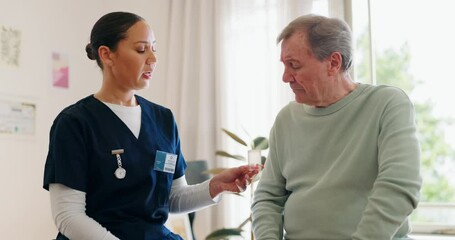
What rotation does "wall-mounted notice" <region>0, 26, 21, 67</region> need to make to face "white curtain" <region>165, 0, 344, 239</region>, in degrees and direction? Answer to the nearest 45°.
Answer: approximately 45° to its left

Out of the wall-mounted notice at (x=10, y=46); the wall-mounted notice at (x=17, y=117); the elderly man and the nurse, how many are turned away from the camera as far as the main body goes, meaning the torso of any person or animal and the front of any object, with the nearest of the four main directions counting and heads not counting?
0

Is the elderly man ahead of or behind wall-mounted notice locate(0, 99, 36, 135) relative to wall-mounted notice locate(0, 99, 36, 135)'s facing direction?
ahead

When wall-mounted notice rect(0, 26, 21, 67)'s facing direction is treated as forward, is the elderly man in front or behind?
in front

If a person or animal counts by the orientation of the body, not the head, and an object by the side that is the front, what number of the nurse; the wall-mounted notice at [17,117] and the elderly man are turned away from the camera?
0

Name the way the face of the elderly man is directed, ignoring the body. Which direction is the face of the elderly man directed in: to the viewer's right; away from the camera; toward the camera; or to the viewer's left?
to the viewer's left

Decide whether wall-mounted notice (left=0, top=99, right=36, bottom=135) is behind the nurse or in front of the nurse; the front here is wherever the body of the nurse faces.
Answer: behind

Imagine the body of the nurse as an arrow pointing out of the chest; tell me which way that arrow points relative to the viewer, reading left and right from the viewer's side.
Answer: facing the viewer and to the right of the viewer

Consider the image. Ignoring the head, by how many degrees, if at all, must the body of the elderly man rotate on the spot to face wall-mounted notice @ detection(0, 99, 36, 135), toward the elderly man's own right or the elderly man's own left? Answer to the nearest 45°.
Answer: approximately 90° to the elderly man's own right
